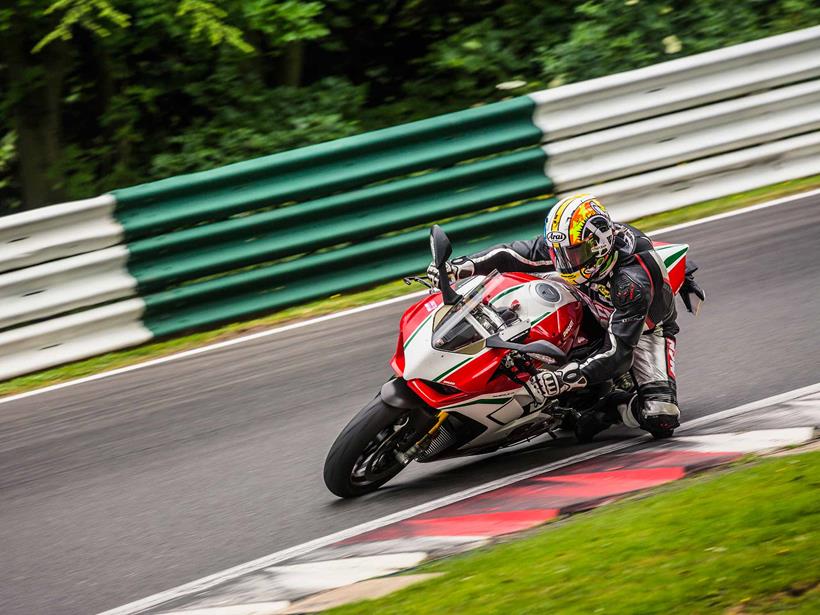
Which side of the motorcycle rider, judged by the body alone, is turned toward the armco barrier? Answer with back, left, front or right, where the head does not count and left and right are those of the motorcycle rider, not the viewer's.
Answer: right

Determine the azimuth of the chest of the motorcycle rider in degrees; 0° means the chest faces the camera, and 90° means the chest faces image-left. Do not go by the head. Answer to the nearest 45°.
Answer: approximately 45°
